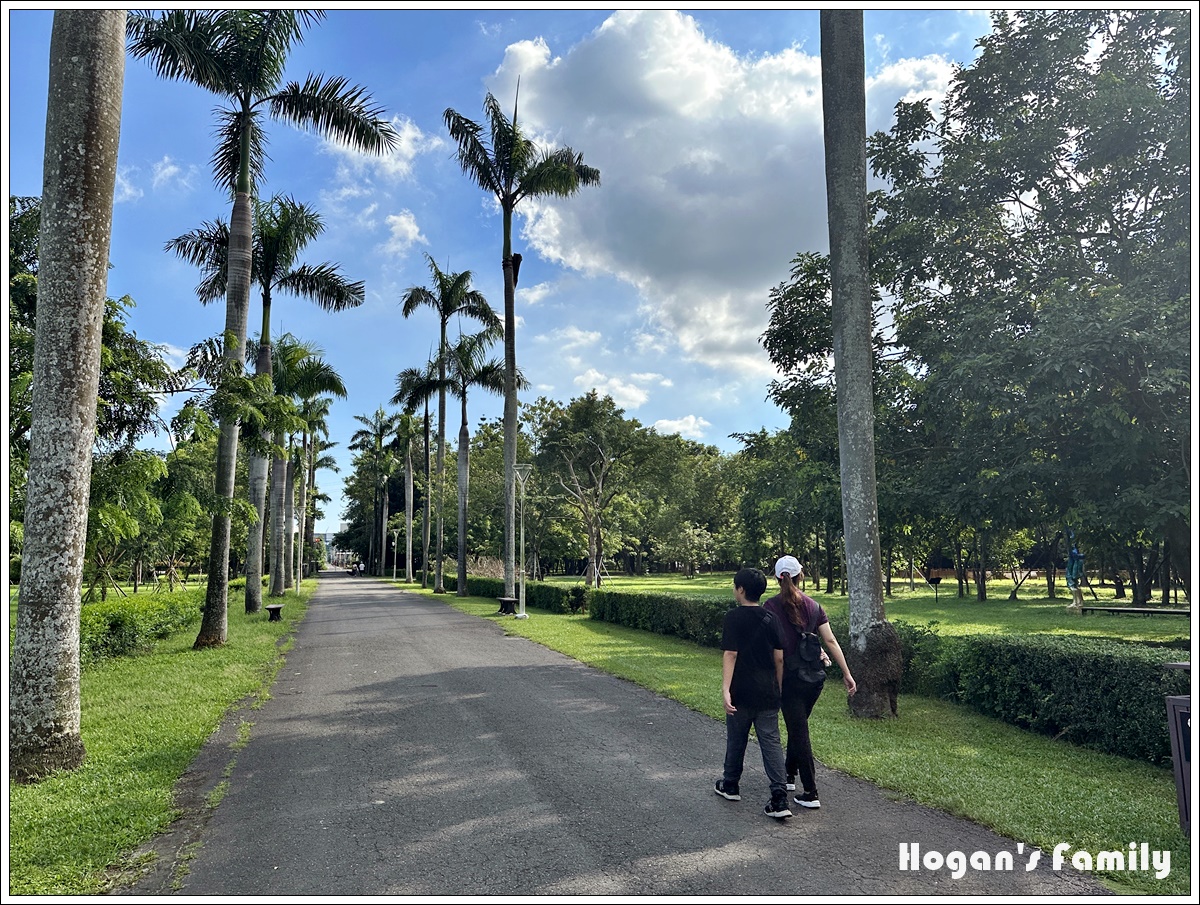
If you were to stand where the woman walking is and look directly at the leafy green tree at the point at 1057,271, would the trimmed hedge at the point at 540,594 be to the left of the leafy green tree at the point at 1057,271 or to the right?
left

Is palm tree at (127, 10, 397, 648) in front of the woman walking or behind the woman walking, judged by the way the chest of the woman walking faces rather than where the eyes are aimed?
in front

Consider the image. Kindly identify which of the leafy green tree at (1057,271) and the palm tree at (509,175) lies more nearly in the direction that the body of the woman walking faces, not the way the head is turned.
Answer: the palm tree

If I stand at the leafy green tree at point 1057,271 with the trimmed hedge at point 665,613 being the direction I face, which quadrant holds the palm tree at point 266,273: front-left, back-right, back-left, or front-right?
front-right

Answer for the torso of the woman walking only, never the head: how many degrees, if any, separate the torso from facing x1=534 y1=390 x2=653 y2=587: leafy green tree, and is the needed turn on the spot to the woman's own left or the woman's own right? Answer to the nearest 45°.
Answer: approximately 45° to the woman's own right

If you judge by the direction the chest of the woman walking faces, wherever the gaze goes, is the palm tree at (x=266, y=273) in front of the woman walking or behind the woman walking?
in front

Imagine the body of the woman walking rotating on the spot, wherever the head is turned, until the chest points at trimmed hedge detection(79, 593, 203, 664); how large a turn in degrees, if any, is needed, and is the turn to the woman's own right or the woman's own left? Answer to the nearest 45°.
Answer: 0° — they already face it

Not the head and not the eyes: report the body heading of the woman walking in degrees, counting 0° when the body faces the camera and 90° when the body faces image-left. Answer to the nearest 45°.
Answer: approximately 135°

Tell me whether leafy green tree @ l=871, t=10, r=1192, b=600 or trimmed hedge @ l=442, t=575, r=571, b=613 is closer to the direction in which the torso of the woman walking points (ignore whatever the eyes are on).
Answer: the trimmed hedge

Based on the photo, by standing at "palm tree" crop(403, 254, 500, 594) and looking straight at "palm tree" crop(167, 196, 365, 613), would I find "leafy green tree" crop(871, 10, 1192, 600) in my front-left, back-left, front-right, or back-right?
front-left

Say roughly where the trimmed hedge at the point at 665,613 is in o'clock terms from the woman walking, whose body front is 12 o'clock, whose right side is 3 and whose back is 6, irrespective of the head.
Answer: The trimmed hedge is roughly at 1 o'clock from the woman walking.
